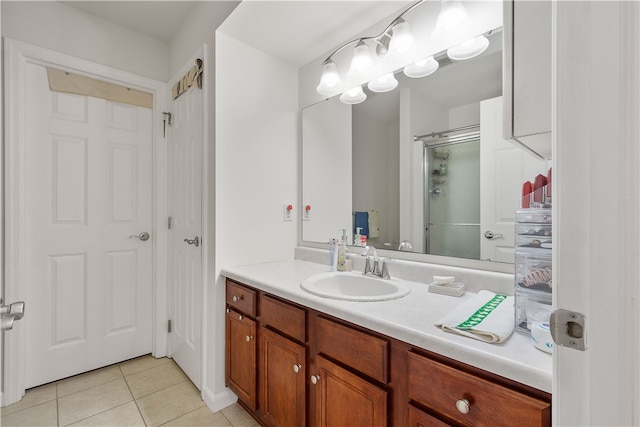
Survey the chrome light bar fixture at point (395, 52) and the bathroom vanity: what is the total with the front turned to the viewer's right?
0

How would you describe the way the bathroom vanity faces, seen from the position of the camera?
facing the viewer and to the left of the viewer

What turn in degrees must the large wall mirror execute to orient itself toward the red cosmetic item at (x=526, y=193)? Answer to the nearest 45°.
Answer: approximately 90° to its left

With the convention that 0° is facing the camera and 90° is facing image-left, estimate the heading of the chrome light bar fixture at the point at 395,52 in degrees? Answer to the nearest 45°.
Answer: approximately 45°

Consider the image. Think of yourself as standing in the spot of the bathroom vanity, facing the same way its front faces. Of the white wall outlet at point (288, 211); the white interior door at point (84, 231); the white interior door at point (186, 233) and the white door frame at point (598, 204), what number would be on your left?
1

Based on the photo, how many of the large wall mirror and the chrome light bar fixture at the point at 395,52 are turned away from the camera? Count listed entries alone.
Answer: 0

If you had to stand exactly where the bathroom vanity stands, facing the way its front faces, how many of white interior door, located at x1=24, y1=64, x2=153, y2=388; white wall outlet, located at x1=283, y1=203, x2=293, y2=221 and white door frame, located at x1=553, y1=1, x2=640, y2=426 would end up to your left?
1

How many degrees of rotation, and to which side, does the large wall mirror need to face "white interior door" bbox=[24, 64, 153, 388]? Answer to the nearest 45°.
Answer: approximately 45° to its right

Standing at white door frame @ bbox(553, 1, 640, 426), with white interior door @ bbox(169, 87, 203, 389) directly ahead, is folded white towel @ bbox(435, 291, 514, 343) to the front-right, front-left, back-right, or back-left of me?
front-right

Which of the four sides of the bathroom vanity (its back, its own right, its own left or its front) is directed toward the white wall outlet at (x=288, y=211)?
right

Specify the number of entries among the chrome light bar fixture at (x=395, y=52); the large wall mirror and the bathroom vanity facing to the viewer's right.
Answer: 0

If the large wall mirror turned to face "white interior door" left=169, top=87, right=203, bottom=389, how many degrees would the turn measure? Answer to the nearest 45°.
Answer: approximately 45° to its right

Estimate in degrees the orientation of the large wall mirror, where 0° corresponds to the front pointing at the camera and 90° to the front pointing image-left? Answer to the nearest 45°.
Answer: approximately 45°

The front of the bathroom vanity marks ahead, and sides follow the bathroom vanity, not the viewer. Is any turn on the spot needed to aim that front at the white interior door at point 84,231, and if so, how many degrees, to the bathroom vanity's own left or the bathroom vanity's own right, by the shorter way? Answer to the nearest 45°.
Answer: approximately 45° to the bathroom vanity's own right
